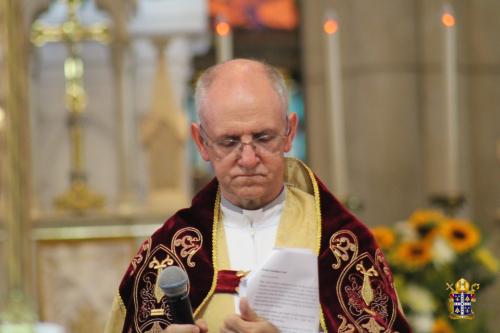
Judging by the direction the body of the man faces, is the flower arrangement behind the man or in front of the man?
behind

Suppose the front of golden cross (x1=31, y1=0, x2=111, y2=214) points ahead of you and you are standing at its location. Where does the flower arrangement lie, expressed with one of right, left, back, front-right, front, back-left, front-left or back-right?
front-left

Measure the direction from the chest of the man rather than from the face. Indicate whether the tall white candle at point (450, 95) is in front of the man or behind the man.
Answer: behind

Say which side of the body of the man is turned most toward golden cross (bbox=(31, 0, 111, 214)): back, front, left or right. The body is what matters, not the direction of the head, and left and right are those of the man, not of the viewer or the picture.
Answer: back

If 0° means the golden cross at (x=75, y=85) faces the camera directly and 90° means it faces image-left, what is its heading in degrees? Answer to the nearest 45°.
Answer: approximately 0°

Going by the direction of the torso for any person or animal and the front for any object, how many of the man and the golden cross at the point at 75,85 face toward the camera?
2

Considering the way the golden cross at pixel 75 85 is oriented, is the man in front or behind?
in front

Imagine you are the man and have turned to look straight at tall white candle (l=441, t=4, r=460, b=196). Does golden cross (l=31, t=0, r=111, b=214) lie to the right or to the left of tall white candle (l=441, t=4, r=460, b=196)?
left

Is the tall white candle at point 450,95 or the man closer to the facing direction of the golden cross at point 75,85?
the man
